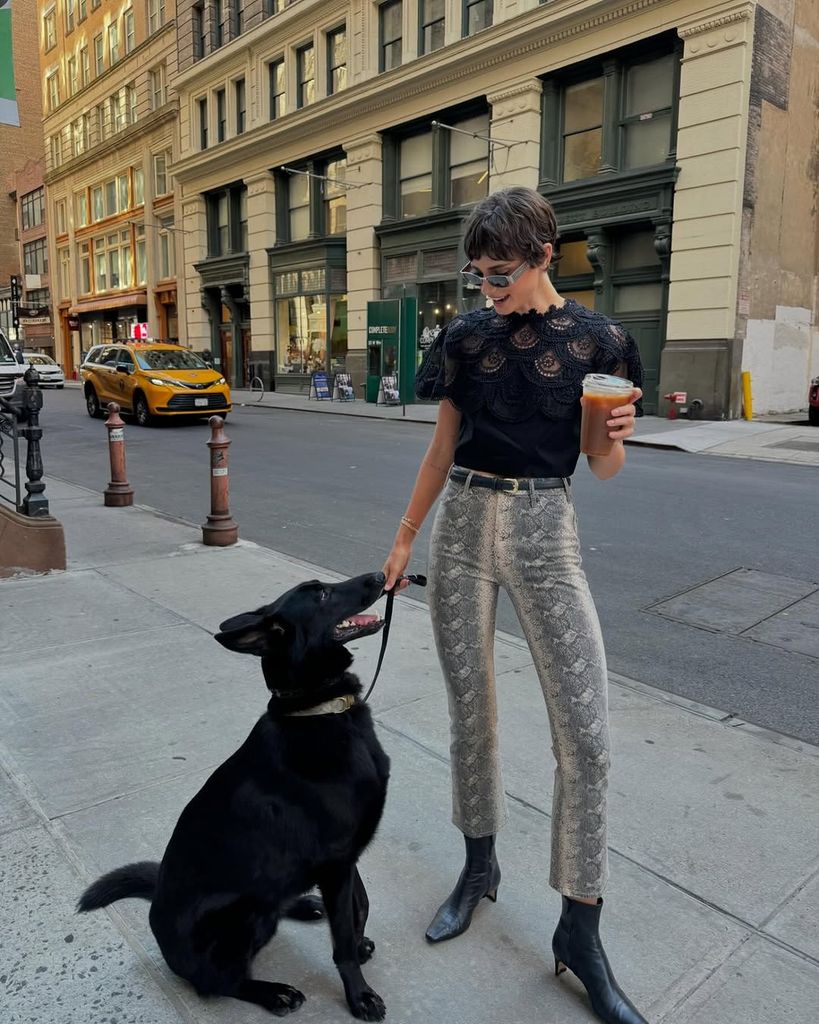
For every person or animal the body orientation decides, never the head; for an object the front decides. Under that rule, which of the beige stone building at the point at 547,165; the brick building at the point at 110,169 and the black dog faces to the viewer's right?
the black dog

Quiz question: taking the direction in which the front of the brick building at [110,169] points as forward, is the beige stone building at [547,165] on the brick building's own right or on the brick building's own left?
on the brick building's own left

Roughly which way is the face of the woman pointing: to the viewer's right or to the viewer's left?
to the viewer's left

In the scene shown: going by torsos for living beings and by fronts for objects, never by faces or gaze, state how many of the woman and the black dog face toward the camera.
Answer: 1

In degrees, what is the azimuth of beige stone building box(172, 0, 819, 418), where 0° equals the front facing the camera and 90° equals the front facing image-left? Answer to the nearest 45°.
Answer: approximately 45°

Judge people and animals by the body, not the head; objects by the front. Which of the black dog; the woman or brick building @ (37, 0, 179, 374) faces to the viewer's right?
the black dog

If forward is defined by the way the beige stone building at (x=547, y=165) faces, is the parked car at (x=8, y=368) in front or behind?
in front

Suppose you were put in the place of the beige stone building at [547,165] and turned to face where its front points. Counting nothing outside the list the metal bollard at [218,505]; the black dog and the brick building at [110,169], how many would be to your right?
1

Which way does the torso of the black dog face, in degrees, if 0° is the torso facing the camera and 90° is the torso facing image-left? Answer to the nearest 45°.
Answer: approximately 270°
